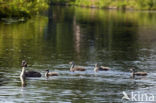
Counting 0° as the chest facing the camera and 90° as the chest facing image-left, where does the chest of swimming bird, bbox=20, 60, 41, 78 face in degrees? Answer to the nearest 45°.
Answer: approximately 90°
